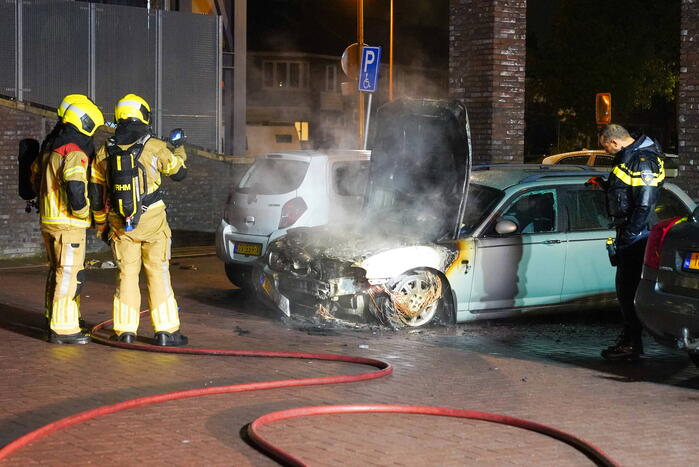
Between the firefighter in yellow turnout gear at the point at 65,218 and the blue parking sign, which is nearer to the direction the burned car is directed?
the firefighter in yellow turnout gear

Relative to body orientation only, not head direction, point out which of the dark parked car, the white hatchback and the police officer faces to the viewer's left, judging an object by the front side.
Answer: the police officer

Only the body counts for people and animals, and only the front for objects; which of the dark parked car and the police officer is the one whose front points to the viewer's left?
the police officer

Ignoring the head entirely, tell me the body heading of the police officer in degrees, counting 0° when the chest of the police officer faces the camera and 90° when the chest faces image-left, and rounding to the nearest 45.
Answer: approximately 90°

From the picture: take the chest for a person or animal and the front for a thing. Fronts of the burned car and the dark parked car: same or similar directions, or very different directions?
very different directions

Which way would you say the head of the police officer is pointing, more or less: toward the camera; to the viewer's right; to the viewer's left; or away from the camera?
to the viewer's left

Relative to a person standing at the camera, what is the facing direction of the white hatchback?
facing away from the viewer and to the right of the viewer

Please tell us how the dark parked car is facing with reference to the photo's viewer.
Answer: facing away from the viewer and to the right of the viewer
